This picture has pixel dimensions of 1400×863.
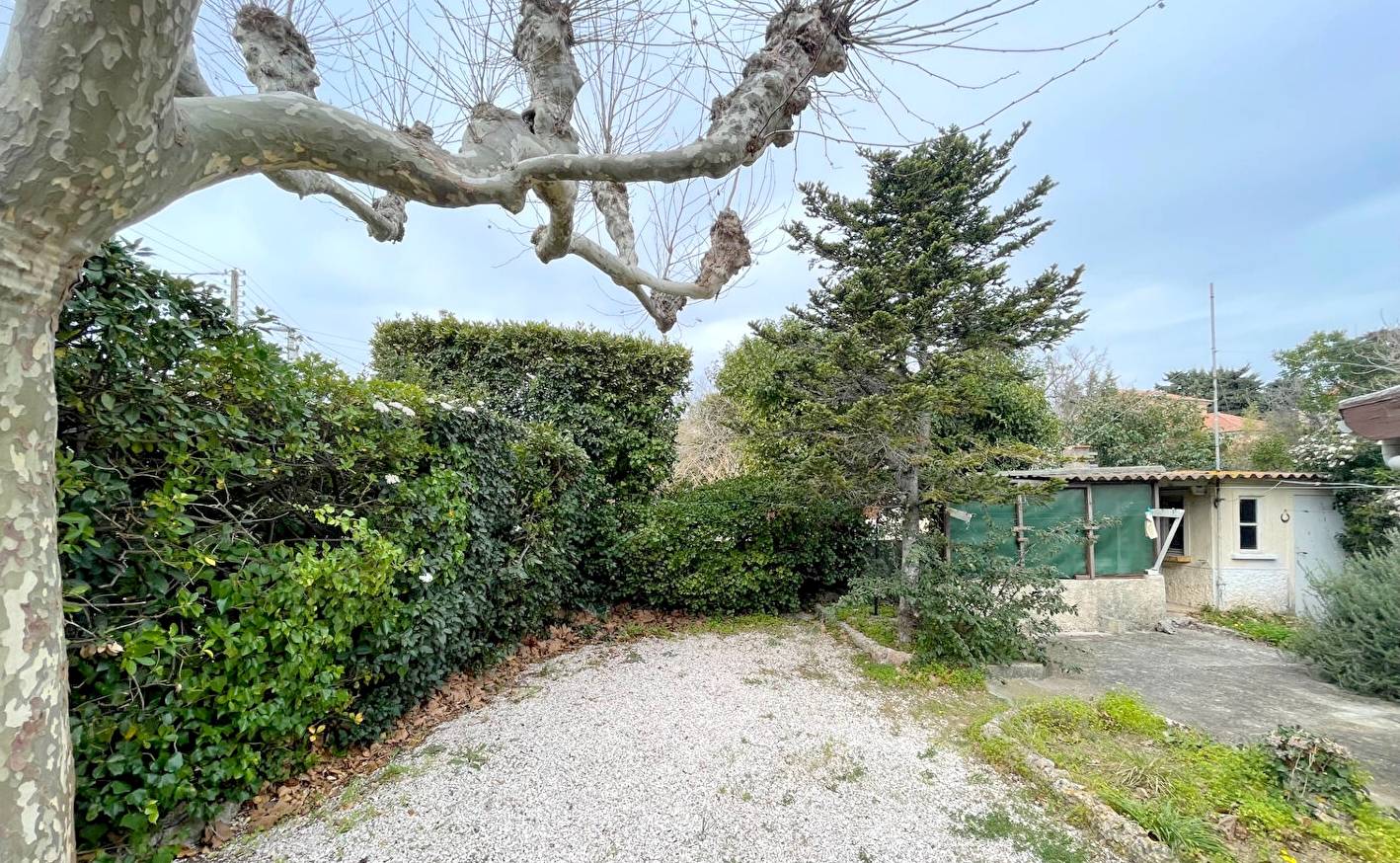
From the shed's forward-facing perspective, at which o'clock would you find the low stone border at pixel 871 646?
The low stone border is roughly at 1 o'clock from the shed.

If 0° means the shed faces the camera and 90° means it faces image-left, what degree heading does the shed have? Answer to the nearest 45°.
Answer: approximately 0°

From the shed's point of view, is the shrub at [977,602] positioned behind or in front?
in front

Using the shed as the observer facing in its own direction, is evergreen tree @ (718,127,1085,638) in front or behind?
in front

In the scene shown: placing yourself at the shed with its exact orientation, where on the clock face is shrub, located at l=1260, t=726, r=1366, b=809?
The shrub is roughly at 12 o'clock from the shed.

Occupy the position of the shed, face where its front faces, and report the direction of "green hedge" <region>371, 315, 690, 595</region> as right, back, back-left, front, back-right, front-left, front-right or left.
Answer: front-right

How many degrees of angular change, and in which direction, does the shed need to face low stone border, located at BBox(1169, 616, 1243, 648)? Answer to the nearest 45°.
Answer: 0° — it already faces it

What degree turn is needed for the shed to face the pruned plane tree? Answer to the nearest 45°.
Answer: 0° — it already faces it

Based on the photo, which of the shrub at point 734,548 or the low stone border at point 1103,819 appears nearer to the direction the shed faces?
the low stone border
